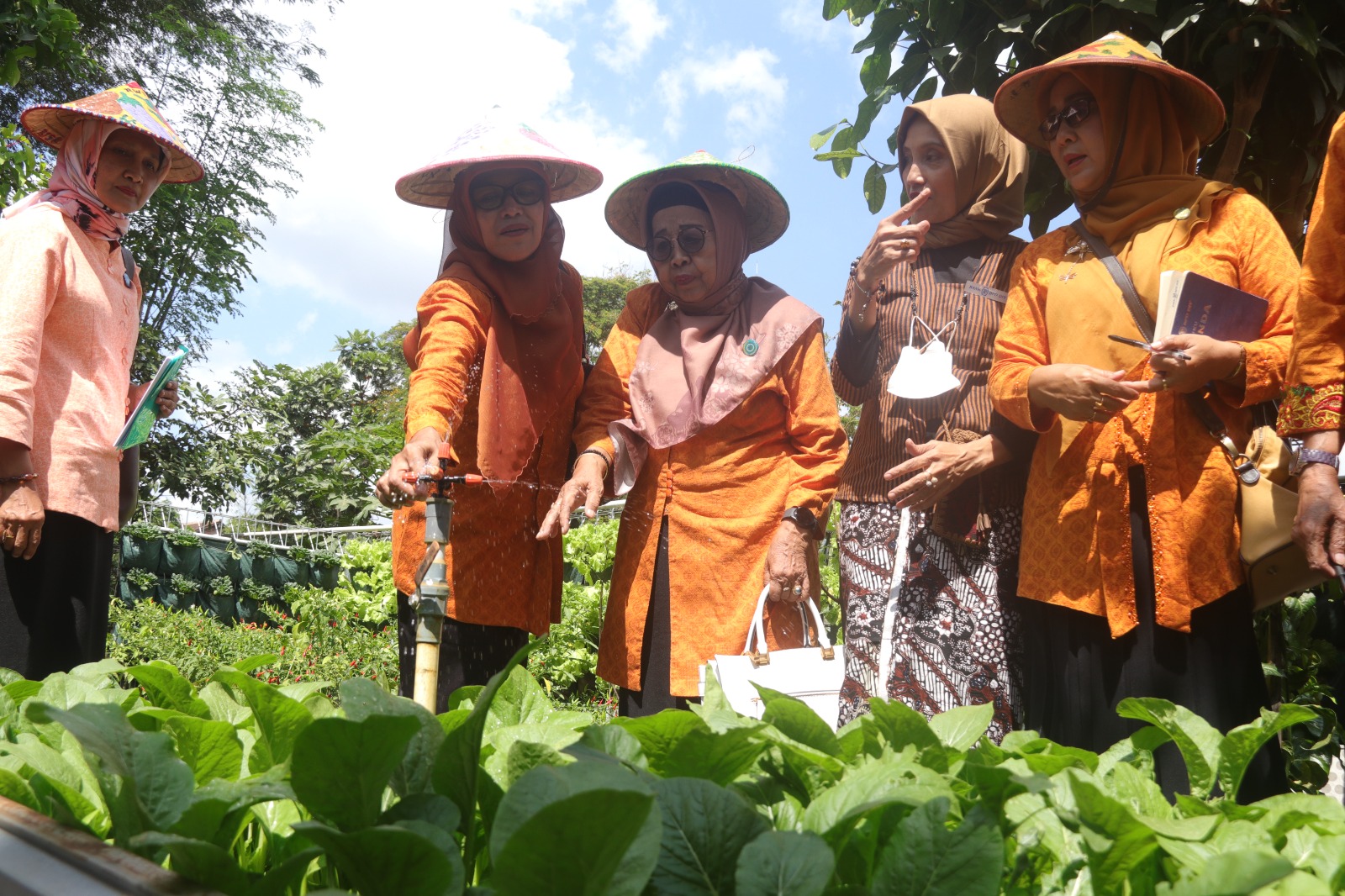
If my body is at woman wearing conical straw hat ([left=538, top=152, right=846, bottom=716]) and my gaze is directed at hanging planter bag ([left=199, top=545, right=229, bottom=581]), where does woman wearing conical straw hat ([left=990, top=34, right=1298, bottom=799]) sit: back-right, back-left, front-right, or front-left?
back-right

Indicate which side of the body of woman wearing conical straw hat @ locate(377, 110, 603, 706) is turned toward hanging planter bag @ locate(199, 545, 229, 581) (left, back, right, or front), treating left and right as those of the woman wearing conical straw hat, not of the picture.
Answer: back

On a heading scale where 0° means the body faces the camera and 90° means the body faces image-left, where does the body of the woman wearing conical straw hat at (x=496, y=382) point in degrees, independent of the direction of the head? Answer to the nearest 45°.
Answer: approximately 0°

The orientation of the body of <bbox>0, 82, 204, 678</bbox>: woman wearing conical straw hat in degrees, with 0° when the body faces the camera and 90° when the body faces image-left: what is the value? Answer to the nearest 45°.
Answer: approximately 315°

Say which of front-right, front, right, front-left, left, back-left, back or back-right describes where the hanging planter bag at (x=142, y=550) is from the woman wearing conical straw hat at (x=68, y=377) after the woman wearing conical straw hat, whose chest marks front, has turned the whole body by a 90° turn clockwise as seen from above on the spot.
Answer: back-right

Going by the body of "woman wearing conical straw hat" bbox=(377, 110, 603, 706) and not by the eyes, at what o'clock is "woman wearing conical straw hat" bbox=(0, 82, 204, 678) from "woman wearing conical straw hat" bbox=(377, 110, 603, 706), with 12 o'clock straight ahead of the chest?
"woman wearing conical straw hat" bbox=(0, 82, 204, 678) is roughly at 3 o'clock from "woman wearing conical straw hat" bbox=(377, 110, 603, 706).

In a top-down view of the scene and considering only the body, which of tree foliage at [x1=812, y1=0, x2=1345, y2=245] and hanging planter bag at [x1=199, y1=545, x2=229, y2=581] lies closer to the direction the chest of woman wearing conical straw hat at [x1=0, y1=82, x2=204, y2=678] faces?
the tree foliage

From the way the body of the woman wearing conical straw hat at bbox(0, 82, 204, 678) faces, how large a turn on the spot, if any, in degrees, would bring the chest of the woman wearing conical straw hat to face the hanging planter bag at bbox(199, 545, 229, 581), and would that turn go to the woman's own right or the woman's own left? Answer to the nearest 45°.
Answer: approximately 135° to the woman's own left

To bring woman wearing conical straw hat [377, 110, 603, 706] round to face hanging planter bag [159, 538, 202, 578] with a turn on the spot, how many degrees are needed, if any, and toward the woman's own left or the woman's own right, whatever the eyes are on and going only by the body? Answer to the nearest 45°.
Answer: approximately 180°
